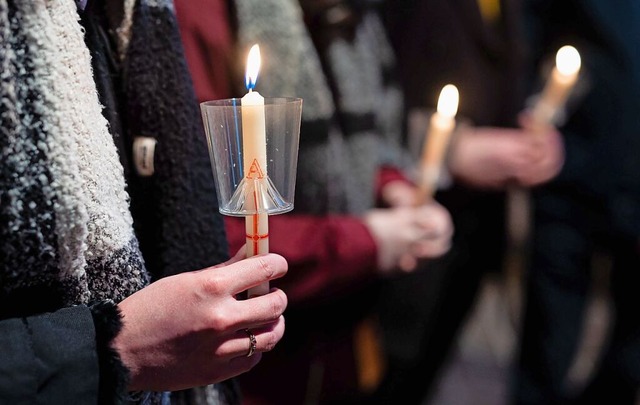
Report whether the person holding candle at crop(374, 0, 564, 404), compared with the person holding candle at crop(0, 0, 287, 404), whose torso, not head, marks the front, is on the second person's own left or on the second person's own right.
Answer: on the second person's own left

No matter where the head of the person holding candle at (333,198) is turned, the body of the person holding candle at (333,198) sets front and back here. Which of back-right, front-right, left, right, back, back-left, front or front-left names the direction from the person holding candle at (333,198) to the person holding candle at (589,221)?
left

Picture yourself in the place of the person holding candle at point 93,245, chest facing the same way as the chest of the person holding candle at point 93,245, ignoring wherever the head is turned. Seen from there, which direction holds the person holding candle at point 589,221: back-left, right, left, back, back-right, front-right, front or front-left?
left

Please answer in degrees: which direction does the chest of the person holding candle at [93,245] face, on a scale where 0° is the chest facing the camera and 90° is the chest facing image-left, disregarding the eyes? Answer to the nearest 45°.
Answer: approximately 315°

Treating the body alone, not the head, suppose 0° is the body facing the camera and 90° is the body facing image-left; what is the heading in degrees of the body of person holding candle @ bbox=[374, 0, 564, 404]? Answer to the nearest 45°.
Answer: approximately 315°

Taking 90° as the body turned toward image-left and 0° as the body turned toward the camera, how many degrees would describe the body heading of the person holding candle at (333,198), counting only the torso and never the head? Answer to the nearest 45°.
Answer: approximately 315°
